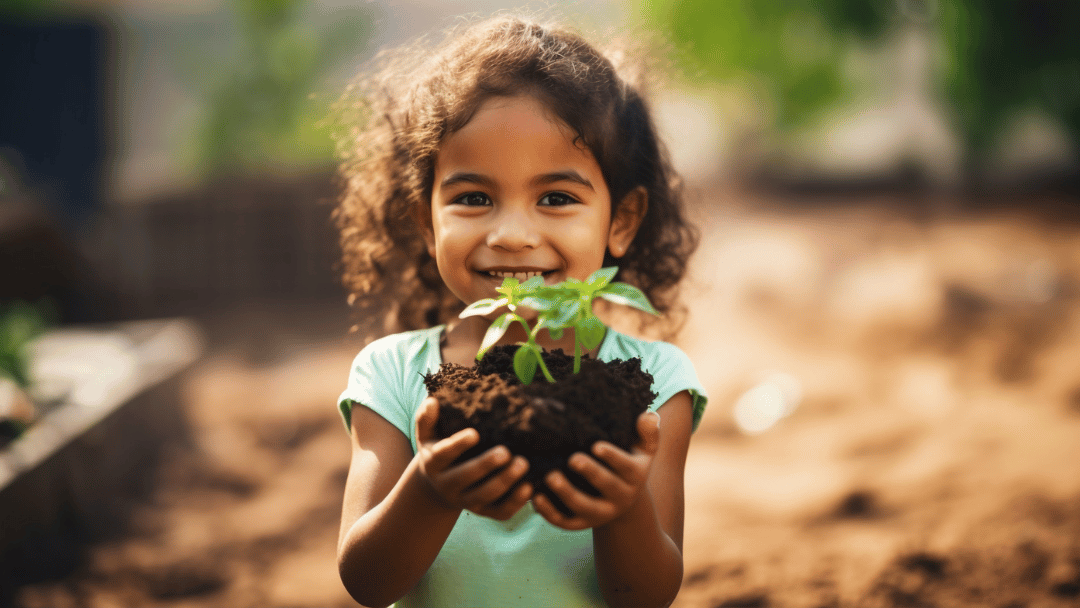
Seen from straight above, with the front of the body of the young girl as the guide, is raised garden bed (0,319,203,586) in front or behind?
behind

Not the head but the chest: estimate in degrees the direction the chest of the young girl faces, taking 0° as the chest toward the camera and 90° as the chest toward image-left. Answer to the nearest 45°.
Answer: approximately 0°
